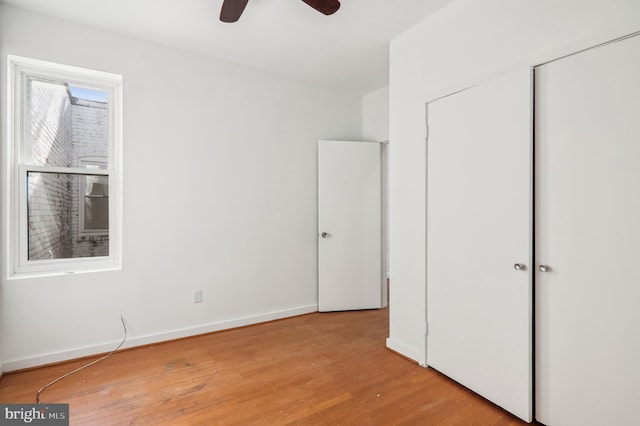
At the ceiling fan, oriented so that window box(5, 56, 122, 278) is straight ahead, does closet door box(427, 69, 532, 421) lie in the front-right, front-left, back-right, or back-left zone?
back-right

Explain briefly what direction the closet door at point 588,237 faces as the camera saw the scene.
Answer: facing the viewer and to the left of the viewer

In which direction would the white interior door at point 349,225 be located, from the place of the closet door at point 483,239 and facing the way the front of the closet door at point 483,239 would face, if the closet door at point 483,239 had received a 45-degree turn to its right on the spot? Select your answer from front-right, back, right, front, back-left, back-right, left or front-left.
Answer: front-right

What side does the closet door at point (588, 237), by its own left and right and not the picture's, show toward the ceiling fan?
front

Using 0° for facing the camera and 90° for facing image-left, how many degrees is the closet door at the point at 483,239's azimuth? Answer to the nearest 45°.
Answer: approximately 45°

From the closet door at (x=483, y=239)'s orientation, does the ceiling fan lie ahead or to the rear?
ahead

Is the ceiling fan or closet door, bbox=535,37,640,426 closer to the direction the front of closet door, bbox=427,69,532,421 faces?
the ceiling fan

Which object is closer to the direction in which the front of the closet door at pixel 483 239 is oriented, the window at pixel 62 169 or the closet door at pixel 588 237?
the window

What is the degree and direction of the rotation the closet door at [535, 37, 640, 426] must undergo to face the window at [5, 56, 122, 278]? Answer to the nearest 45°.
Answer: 0° — it already faces it

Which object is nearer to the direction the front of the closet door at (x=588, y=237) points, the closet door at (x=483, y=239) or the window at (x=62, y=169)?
the window

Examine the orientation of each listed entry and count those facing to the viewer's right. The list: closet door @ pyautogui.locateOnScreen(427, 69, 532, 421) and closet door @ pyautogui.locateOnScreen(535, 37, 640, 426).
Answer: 0

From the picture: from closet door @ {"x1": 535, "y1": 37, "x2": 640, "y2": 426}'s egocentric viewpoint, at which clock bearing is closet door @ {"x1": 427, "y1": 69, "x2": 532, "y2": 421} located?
closet door @ {"x1": 427, "y1": 69, "x2": 532, "y2": 421} is roughly at 2 o'clock from closet door @ {"x1": 535, "y1": 37, "x2": 640, "y2": 426}.

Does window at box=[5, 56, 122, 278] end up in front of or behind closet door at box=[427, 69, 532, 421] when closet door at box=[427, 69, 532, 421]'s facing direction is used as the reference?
in front
